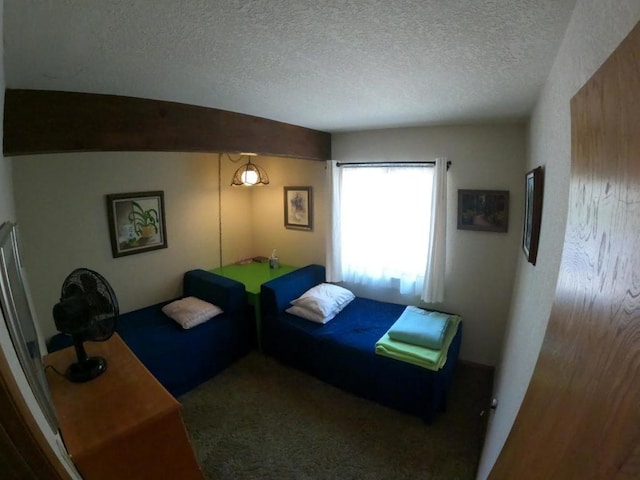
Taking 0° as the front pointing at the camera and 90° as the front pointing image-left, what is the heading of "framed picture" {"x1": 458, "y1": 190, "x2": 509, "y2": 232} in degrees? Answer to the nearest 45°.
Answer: approximately 0°

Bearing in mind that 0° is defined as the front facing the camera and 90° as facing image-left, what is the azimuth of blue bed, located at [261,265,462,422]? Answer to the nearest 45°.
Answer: approximately 315°

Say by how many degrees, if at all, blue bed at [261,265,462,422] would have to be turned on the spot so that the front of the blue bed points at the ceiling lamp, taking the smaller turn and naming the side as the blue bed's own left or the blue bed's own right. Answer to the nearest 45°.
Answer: approximately 180°

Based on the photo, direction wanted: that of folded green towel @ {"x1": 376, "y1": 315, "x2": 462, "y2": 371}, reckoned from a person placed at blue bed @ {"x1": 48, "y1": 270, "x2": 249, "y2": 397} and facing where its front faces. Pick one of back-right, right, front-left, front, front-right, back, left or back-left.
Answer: left

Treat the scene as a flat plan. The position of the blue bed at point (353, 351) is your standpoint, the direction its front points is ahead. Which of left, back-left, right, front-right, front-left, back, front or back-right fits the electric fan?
right

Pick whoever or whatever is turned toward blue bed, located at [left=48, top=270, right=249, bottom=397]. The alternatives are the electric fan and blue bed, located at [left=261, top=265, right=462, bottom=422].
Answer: the electric fan

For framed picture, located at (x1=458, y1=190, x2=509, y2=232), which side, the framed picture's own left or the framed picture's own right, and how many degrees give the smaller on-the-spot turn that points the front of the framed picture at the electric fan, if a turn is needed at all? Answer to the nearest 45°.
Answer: approximately 45° to the framed picture's own right

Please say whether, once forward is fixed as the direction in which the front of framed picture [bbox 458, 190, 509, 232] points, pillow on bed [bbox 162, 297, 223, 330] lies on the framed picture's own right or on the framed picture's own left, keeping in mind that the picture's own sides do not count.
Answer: on the framed picture's own right
